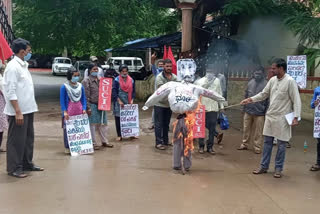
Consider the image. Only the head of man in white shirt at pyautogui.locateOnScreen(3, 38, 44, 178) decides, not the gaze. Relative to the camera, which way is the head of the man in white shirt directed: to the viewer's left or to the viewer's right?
to the viewer's right

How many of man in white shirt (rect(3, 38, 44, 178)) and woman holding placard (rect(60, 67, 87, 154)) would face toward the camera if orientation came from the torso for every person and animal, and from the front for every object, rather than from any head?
1

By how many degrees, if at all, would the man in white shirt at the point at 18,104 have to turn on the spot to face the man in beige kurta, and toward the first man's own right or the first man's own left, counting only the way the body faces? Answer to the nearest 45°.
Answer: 0° — they already face them

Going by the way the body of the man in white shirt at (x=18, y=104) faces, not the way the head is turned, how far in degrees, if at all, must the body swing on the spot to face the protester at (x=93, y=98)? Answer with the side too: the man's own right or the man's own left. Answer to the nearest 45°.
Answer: approximately 45° to the man's own left

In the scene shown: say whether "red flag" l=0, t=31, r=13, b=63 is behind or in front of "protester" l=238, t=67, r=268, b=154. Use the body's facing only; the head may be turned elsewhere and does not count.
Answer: in front

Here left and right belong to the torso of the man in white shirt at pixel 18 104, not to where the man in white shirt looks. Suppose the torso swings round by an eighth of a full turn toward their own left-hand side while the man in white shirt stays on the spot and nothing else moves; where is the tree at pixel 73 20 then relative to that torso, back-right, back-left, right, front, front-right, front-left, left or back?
front-left

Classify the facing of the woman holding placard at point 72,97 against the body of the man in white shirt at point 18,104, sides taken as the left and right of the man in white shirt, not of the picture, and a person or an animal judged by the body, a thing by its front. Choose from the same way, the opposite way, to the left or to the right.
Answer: to the right

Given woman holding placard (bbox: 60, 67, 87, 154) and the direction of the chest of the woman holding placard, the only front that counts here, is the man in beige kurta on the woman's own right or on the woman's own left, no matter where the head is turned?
on the woman's own left

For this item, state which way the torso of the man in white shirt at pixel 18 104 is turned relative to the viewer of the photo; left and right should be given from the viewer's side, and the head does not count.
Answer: facing to the right of the viewer

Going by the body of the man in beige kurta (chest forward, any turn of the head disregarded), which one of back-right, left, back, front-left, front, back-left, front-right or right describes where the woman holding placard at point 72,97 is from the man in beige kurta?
front-right
